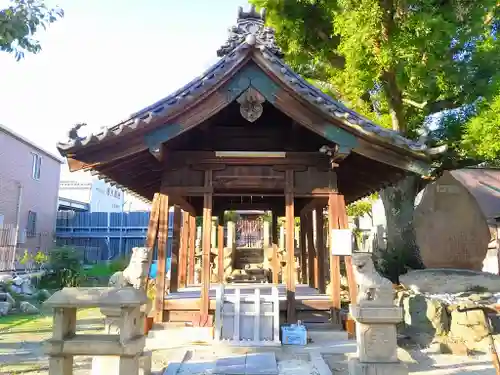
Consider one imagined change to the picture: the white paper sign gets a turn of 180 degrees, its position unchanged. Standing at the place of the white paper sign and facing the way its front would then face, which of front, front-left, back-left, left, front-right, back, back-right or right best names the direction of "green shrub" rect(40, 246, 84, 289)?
front-left

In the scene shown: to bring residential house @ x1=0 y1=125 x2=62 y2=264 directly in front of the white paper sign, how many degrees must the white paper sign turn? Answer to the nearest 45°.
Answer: approximately 135° to its right

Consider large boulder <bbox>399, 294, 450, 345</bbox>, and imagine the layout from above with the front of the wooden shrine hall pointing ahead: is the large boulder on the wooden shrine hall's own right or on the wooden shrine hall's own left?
on the wooden shrine hall's own left

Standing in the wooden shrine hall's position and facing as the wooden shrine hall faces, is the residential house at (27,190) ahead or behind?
behind

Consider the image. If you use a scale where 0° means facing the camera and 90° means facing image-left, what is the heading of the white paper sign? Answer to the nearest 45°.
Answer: approximately 0°

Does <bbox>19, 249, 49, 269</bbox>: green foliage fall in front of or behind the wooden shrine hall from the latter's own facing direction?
behind

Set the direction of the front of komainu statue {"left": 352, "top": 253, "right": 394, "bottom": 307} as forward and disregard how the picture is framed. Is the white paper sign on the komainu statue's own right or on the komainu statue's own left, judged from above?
on the komainu statue's own right

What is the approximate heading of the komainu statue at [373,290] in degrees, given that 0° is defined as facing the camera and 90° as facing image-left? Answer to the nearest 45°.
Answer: approximately 45°
